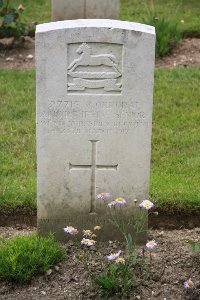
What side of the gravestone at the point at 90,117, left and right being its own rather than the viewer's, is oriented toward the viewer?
front

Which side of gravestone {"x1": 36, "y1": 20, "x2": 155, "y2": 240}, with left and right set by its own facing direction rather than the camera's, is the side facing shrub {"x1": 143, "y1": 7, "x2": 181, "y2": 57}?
back

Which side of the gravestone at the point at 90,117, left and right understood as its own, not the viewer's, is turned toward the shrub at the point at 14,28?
back

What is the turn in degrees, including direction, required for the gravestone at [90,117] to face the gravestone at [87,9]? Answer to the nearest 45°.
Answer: approximately 180°
